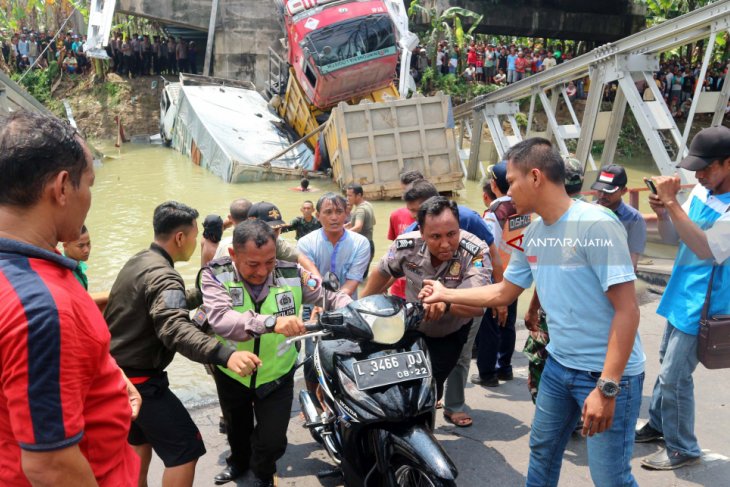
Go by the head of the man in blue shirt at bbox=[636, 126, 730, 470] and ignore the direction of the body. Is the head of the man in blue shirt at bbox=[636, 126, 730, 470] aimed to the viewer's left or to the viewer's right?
to the viewer's left

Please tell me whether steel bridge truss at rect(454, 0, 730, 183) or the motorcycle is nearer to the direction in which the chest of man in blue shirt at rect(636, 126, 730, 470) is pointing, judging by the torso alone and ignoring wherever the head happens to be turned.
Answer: the motorcycle

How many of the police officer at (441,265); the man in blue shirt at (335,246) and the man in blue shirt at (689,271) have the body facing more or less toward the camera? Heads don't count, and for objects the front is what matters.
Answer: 2

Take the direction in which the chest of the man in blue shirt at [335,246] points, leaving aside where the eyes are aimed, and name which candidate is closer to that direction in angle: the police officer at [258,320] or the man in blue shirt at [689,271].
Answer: the police officer

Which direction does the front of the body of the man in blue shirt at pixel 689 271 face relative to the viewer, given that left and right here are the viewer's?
facing to the left of the viewer

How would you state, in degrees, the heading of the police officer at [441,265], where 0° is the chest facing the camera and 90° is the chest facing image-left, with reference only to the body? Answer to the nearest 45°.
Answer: approximately 0°

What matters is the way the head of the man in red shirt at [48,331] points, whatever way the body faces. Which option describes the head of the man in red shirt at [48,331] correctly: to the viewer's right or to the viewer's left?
to the viewer's right

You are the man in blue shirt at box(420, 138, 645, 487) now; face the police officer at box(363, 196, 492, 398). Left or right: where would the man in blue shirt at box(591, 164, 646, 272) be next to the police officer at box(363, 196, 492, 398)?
right

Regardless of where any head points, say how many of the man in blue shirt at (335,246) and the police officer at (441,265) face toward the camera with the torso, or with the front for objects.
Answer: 2

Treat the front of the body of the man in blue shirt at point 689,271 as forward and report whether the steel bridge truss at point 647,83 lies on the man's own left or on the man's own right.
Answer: on the man's own right
